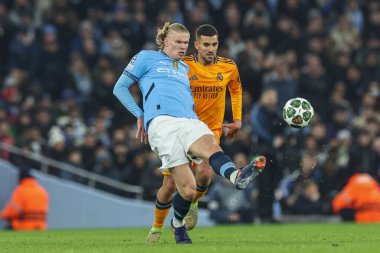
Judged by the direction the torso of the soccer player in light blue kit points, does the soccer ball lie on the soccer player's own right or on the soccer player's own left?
on the soccer player's own left

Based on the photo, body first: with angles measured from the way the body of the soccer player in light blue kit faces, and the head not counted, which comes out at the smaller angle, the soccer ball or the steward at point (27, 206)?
the soccer ball

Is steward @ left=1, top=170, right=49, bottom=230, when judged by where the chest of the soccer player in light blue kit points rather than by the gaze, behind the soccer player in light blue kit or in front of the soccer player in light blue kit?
behind

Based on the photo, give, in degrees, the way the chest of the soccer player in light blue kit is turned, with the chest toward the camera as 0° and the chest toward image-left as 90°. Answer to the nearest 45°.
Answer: approximately 315°

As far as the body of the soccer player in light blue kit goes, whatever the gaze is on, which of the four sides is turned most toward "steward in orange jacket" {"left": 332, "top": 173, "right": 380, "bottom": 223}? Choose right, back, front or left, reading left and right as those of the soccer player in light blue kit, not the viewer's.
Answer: left
